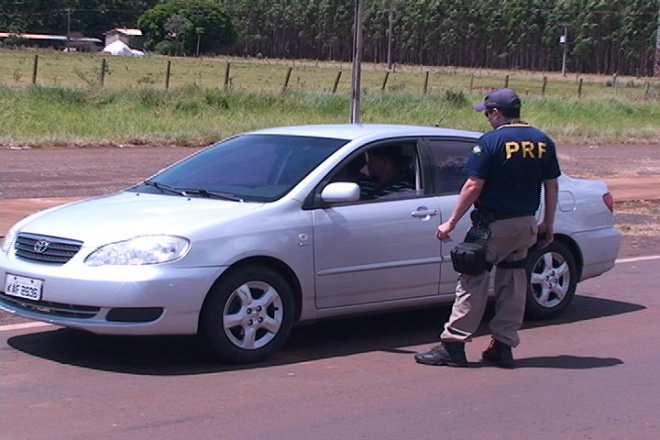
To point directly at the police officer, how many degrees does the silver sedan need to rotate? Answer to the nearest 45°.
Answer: approximately 135° to its left

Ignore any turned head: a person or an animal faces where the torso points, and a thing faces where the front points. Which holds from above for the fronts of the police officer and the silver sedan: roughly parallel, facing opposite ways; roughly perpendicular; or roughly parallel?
roughly perpendicular

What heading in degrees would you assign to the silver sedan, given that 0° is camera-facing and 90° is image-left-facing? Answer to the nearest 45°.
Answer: approximately 45°

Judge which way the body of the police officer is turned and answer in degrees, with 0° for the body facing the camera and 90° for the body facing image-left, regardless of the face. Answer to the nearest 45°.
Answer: approximately 135°
